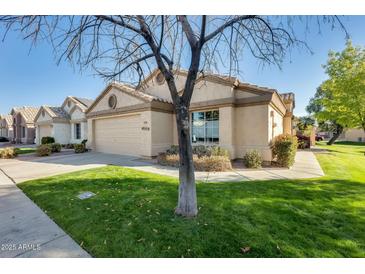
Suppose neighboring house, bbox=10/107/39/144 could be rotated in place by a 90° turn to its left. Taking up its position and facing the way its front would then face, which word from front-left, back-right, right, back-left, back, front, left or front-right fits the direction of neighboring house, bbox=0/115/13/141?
back-left

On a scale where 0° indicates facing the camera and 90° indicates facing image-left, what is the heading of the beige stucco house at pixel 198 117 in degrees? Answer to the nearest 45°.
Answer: approximately 45°

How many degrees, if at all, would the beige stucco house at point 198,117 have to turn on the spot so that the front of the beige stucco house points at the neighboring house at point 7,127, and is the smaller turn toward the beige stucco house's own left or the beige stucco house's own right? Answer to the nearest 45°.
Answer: approximately 90° to the beige stucco house's own right

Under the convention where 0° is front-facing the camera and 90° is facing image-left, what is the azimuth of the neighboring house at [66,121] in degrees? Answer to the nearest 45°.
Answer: approximately 45°

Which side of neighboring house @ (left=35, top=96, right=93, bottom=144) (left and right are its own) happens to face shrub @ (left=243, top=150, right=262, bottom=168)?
left

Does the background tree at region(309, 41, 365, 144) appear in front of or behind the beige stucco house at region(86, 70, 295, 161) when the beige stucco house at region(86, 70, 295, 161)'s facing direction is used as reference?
behind

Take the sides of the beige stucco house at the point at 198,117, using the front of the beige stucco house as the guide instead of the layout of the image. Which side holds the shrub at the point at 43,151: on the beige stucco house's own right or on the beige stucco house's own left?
on the beige stucco house's own right

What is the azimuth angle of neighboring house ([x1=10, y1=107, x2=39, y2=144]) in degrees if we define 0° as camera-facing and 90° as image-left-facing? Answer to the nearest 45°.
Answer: approximately 45°

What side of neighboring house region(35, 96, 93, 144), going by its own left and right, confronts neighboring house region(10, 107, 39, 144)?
right

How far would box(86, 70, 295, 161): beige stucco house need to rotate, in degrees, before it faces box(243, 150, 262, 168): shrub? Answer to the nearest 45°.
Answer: approximately 90° to its left
